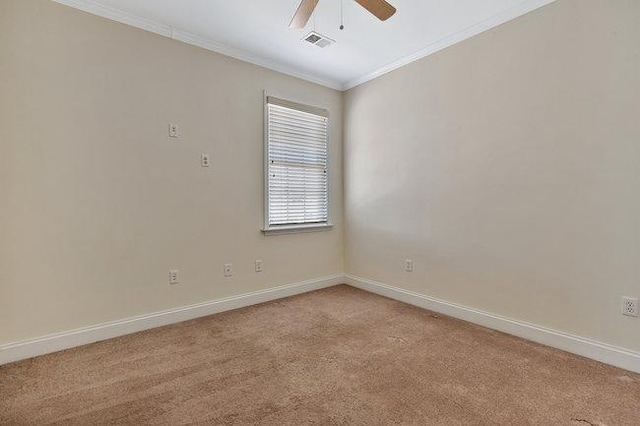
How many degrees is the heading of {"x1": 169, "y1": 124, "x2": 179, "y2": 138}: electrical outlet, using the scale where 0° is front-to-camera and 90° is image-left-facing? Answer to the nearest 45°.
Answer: approximately 0°

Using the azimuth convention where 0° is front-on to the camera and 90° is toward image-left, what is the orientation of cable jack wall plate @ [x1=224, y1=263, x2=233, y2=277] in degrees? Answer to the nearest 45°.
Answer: approximately 0°

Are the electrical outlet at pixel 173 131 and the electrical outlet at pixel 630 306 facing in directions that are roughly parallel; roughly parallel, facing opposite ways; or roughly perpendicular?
roughly perpendicular

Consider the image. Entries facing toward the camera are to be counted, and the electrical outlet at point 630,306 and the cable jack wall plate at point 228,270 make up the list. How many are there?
2

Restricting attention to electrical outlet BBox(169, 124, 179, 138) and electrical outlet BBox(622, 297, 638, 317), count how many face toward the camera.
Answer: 2

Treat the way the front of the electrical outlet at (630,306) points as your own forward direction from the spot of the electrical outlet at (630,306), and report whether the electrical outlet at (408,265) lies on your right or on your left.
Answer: on your right

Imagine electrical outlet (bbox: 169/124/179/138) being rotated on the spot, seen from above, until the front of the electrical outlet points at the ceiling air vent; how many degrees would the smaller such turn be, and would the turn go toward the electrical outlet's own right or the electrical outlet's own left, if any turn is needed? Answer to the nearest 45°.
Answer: approximately 90° to the electrical outlet's own left
